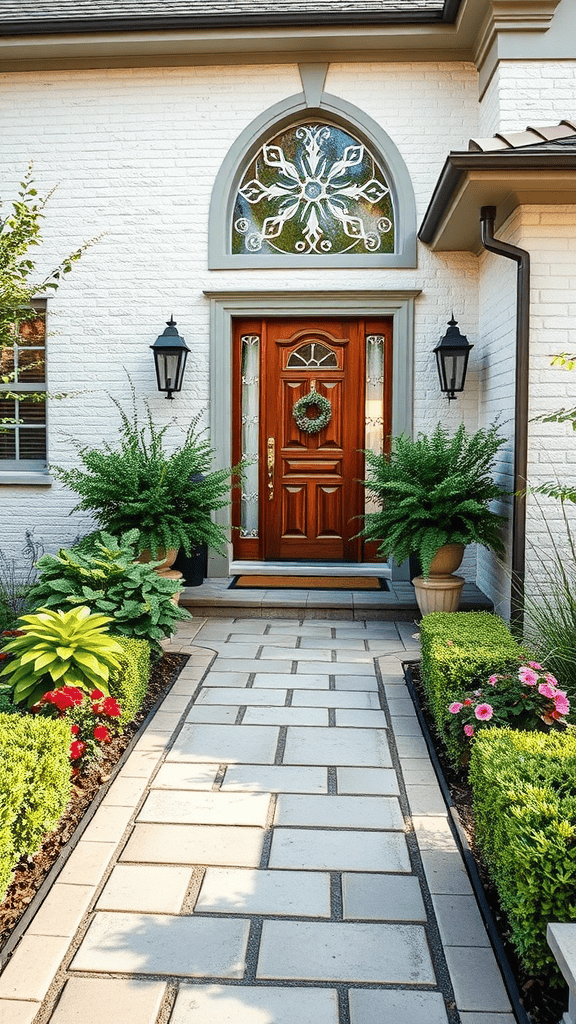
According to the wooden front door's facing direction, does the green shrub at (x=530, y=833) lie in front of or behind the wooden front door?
in front

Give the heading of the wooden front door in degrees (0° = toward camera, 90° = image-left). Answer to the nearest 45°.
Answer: approximately 0°

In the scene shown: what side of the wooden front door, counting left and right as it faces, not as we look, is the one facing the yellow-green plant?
front

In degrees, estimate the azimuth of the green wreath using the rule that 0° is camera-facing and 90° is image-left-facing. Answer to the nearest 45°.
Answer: approximately 0°

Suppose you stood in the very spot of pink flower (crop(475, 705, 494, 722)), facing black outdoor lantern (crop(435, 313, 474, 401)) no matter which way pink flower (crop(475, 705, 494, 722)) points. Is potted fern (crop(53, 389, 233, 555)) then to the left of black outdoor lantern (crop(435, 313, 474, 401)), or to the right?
left

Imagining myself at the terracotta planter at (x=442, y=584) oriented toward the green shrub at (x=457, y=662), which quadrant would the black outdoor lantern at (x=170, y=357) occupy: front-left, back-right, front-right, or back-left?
back-right

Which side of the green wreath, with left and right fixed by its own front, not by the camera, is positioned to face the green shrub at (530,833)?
front

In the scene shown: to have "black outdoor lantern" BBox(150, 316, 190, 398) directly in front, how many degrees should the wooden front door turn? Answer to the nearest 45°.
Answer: approximately 45° to its right

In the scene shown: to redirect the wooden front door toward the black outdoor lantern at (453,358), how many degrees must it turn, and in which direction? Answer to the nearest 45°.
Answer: approximately 45° to its left
